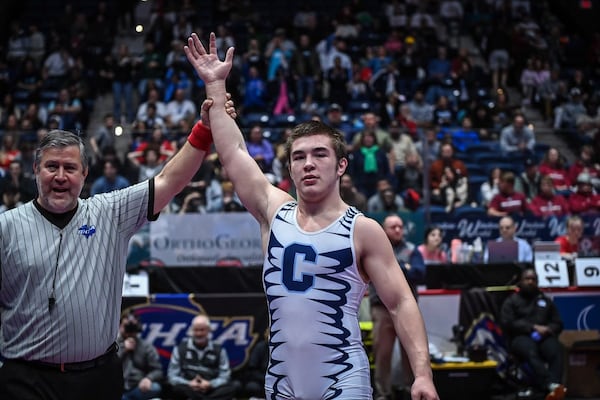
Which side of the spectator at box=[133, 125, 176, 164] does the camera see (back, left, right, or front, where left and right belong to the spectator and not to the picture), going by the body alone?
front

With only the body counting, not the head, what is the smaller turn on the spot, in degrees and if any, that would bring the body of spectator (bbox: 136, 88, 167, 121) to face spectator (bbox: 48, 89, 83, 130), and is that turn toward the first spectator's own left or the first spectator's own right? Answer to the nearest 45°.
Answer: approximately 135° to the first spectator's own right

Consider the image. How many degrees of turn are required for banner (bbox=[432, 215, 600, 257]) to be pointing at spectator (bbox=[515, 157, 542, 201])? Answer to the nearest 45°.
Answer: approximately 180°

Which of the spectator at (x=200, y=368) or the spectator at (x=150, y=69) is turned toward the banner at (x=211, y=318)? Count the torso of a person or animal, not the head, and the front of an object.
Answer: the spectator at (x=150, y=69)

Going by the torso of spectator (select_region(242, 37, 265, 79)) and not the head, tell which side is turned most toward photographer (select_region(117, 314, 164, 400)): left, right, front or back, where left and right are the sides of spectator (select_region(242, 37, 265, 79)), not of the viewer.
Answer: front

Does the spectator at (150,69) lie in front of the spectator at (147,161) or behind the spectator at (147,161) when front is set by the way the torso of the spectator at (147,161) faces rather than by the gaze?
behind

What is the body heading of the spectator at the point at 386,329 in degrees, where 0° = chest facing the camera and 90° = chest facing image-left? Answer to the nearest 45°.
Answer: approximately 315°

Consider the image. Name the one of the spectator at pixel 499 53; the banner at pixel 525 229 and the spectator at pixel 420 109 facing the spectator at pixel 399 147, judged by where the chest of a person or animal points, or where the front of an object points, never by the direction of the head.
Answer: the spectator at pixel 420 109

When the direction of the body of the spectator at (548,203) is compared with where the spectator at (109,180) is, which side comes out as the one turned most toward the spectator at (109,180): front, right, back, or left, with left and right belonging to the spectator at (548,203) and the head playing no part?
right
